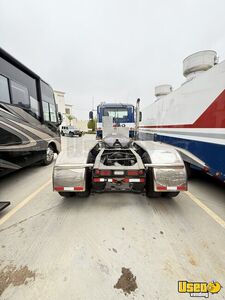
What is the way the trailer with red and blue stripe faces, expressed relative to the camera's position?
facing away from the viewer and to the left of the viewer

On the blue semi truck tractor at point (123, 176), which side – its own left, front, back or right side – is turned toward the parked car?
front

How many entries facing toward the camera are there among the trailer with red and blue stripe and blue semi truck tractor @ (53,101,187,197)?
0

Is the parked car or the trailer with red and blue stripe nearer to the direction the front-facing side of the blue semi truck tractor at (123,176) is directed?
the parked car

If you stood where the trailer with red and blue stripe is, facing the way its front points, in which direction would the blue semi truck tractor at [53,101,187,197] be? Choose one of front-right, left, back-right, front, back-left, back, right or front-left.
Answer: left

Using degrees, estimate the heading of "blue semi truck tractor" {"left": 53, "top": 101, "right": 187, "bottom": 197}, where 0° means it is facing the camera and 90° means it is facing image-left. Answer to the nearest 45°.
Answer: approximately 180°

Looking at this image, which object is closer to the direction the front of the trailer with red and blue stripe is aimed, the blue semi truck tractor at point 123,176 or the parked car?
the parked car
